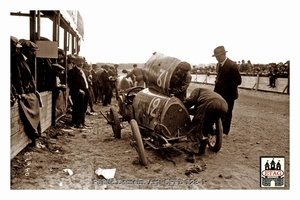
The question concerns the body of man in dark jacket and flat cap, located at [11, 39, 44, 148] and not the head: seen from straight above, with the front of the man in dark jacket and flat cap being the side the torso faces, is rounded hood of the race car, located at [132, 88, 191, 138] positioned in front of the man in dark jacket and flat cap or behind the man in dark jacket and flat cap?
in front

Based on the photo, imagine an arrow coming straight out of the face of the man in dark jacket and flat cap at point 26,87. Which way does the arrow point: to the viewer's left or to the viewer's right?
to the viewer's right

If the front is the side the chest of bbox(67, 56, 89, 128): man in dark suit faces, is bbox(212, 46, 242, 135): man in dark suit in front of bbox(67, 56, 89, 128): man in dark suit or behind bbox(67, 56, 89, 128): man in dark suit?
in front

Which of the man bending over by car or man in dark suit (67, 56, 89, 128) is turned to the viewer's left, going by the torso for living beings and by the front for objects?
the man bending over by car

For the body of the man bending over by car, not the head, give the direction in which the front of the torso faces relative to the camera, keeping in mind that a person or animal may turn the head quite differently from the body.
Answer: to the viewer's left

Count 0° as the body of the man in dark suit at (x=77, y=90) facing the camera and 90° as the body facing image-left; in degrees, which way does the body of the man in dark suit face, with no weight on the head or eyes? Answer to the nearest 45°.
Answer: approximately 315°

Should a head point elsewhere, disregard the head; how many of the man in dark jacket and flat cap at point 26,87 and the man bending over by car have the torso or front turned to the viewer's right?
1

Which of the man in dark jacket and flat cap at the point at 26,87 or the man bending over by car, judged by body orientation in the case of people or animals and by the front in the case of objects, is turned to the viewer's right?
the man in dark jacket and flat cap

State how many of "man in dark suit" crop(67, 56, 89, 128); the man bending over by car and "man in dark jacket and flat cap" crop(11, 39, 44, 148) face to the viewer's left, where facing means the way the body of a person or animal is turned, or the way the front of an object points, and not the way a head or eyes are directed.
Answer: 1

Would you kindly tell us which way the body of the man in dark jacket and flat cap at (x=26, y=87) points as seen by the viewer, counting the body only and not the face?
to the viewer's right
